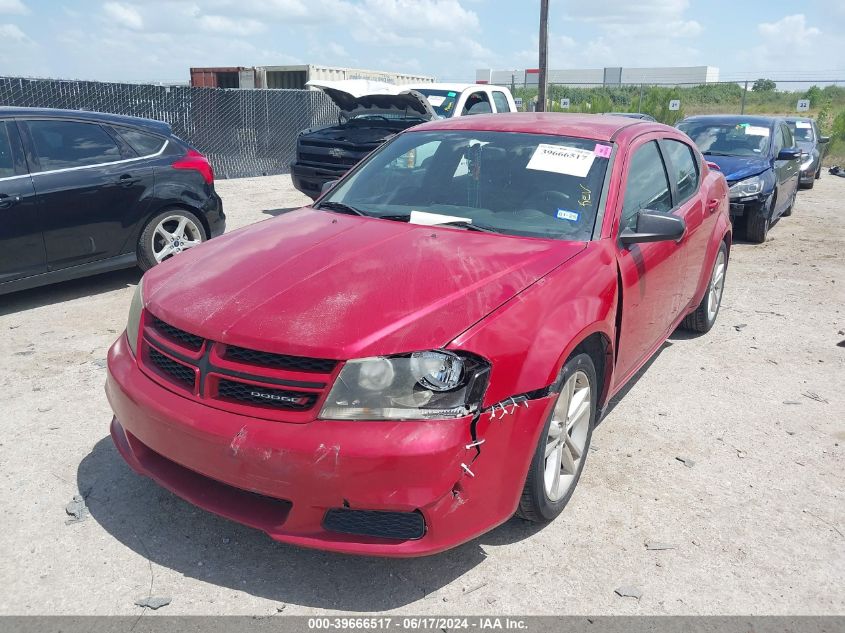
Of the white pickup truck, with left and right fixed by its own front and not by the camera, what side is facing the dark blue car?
left

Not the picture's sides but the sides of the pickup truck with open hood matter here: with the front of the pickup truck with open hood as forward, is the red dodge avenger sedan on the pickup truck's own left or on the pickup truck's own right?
on the pickup truck's own left

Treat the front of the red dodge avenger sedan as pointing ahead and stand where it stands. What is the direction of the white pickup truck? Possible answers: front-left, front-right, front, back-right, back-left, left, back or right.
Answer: back-right

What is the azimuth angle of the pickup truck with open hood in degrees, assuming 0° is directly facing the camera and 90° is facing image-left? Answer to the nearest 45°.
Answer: approximately 45°

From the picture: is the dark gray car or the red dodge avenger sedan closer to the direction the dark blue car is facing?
the red dodge avenger sedan

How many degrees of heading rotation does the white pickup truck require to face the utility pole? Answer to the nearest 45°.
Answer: approximately 135° to its right

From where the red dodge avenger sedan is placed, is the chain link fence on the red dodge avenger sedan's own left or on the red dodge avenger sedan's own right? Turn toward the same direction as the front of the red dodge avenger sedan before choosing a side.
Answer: on the red dodge avenger sedan's own right
